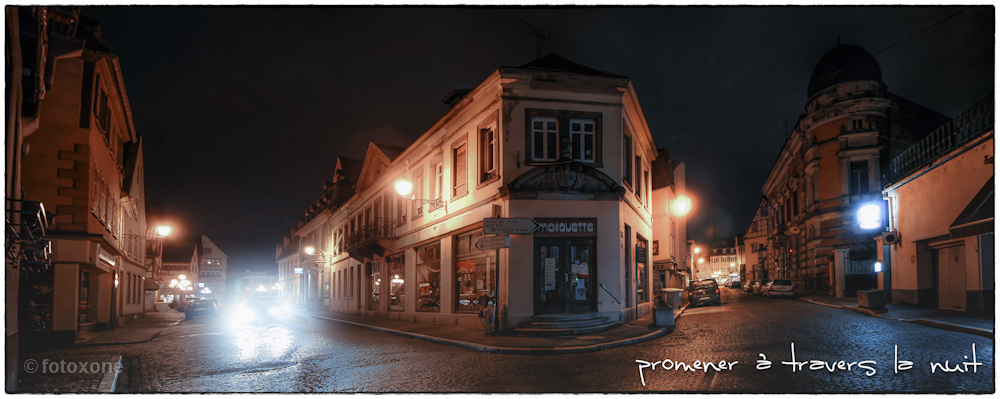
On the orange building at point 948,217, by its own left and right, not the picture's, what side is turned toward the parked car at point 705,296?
right

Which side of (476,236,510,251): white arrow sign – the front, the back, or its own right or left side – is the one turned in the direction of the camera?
front

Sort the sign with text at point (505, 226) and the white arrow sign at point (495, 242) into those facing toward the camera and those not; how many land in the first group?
2

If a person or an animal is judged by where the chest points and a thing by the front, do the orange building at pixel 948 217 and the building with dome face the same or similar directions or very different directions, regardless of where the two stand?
same or similar directions

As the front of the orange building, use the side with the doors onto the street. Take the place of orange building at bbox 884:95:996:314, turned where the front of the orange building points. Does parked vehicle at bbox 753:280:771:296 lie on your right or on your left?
on your right

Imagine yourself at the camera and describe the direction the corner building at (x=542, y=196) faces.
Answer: facing the viewer

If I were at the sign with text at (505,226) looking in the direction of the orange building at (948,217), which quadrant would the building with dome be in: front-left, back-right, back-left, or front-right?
front-left

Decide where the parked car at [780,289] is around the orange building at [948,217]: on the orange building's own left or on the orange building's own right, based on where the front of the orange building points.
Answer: on the orange building's own right

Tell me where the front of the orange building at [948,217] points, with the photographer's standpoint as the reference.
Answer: facing the viewer and to the left of the viewer
